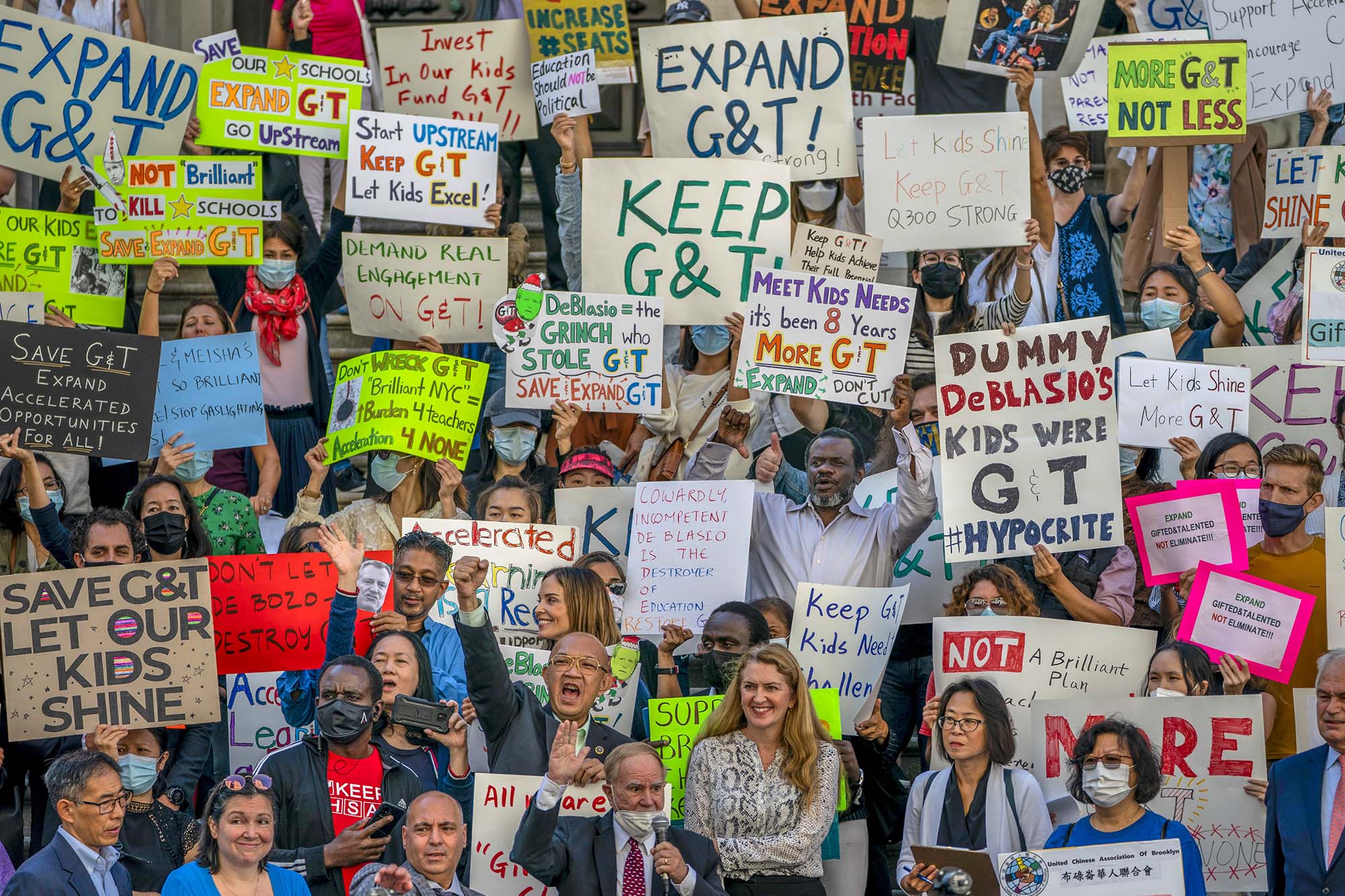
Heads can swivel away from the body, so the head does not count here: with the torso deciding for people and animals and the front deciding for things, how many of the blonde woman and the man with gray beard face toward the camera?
2

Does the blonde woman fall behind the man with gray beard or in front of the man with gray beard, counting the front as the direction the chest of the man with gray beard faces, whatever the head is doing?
in front

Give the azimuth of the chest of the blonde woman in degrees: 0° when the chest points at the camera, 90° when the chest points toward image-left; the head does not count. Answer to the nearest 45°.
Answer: approximately 0°

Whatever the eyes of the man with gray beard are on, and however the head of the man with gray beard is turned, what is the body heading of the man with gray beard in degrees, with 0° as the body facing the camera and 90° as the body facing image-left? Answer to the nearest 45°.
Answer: approximately 0°

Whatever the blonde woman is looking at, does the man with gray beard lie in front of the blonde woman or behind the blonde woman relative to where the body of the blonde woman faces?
behind
